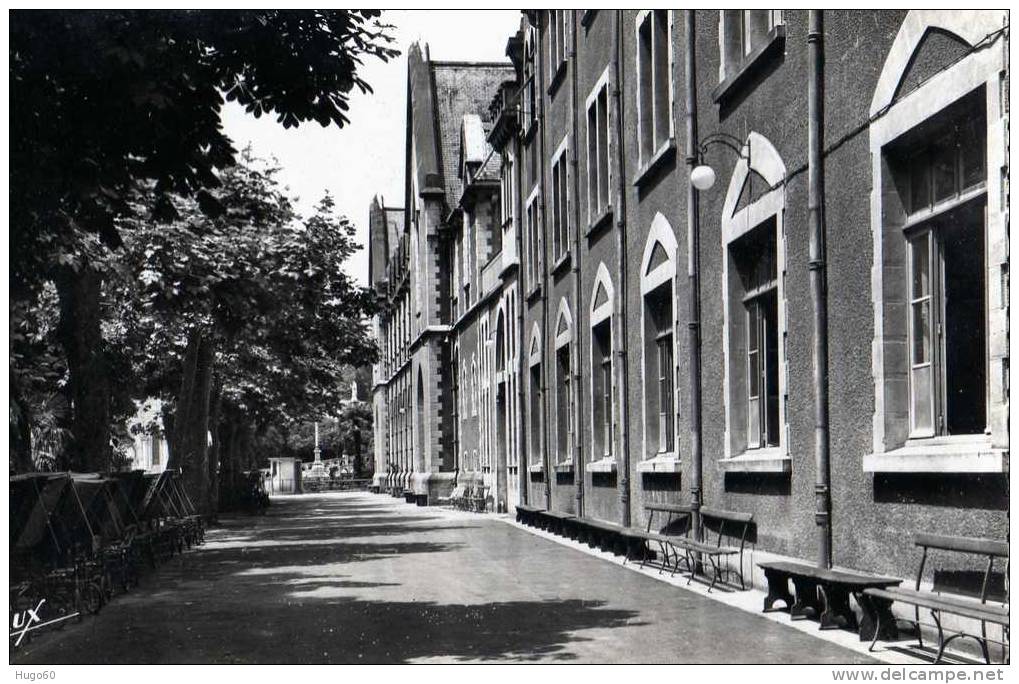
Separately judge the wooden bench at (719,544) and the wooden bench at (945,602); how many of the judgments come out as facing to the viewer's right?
0

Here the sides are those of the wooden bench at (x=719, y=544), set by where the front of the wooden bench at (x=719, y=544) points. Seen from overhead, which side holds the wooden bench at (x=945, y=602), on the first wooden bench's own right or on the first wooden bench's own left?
on the first wooden bench's own left

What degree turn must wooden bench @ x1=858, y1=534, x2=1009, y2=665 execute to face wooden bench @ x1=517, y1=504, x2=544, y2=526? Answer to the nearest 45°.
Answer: approximately 135° to its right

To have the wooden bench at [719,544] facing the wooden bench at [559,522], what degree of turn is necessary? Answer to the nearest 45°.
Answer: approximately 135° to its right

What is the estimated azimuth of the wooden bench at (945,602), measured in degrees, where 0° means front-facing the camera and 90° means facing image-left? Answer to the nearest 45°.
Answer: approximately 45°
